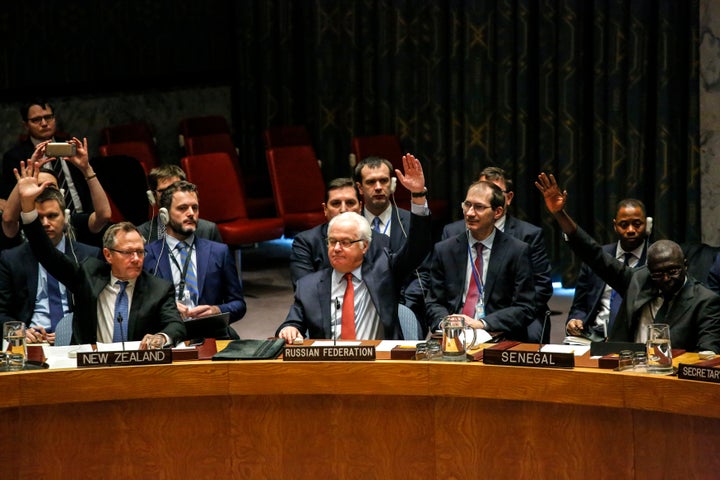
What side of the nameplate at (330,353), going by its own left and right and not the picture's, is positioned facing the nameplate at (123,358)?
right

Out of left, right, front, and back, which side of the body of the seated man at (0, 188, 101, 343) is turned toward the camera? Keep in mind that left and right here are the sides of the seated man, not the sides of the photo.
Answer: front

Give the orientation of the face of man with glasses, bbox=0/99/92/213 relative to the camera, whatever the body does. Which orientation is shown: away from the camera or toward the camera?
toward the camera

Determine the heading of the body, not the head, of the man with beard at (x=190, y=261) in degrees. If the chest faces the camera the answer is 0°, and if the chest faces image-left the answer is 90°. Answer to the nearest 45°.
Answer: approximately 0°

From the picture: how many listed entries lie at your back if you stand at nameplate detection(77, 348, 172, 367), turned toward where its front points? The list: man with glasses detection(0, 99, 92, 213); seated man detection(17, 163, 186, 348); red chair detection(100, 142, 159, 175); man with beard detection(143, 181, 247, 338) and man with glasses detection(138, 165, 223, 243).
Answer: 5

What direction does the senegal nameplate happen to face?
toward the camera

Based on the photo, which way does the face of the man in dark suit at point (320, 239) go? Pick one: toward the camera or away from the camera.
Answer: toward the camera

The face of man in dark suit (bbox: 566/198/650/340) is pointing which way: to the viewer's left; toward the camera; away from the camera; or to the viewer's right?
toward the camera

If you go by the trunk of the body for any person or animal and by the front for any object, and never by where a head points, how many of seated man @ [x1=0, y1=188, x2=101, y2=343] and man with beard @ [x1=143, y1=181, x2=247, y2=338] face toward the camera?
2

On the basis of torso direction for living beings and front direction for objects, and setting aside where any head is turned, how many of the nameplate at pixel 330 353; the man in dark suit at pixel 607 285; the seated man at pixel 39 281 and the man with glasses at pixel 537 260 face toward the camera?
4

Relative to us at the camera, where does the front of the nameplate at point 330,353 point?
facing the viewer

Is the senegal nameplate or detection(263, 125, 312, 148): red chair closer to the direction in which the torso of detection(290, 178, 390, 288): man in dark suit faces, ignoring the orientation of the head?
the senegal nameplate

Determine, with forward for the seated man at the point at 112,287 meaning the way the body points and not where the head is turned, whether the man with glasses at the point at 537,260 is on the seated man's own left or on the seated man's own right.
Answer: on the seated man's own left

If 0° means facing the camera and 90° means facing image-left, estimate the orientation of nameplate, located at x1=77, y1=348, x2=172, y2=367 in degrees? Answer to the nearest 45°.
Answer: approximately 0°
